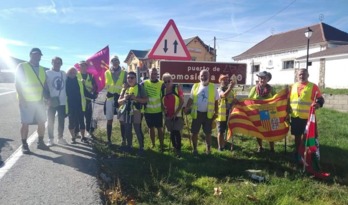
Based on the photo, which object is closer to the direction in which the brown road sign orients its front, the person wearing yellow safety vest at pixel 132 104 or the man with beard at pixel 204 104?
the man with beard

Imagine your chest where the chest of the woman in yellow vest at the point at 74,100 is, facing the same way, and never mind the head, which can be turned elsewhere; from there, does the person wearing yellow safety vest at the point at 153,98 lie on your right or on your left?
on your left

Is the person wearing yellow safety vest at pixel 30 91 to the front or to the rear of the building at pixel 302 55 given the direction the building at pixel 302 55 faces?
to the front

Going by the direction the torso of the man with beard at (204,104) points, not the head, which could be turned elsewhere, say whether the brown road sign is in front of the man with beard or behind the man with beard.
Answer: behind

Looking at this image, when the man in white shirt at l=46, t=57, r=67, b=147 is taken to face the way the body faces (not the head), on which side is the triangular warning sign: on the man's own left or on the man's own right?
on the man's own left
